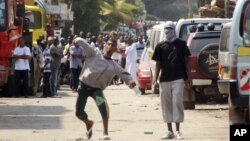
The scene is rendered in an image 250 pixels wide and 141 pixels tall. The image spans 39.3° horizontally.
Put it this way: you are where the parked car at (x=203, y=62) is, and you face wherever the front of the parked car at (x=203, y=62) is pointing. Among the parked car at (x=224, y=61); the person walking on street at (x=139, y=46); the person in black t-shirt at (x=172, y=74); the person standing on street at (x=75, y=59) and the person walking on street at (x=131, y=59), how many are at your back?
2

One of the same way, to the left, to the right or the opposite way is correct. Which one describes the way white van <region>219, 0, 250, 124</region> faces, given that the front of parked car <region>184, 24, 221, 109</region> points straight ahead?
the same way

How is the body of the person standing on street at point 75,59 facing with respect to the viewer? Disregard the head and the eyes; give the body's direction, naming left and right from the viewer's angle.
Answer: facing the viewer

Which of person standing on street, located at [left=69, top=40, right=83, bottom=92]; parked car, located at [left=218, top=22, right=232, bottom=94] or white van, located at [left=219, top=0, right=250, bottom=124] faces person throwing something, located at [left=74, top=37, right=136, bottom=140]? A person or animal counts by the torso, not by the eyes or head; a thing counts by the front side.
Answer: person standing on street, located at [left=69, top=40, right=83, bottom=92]
